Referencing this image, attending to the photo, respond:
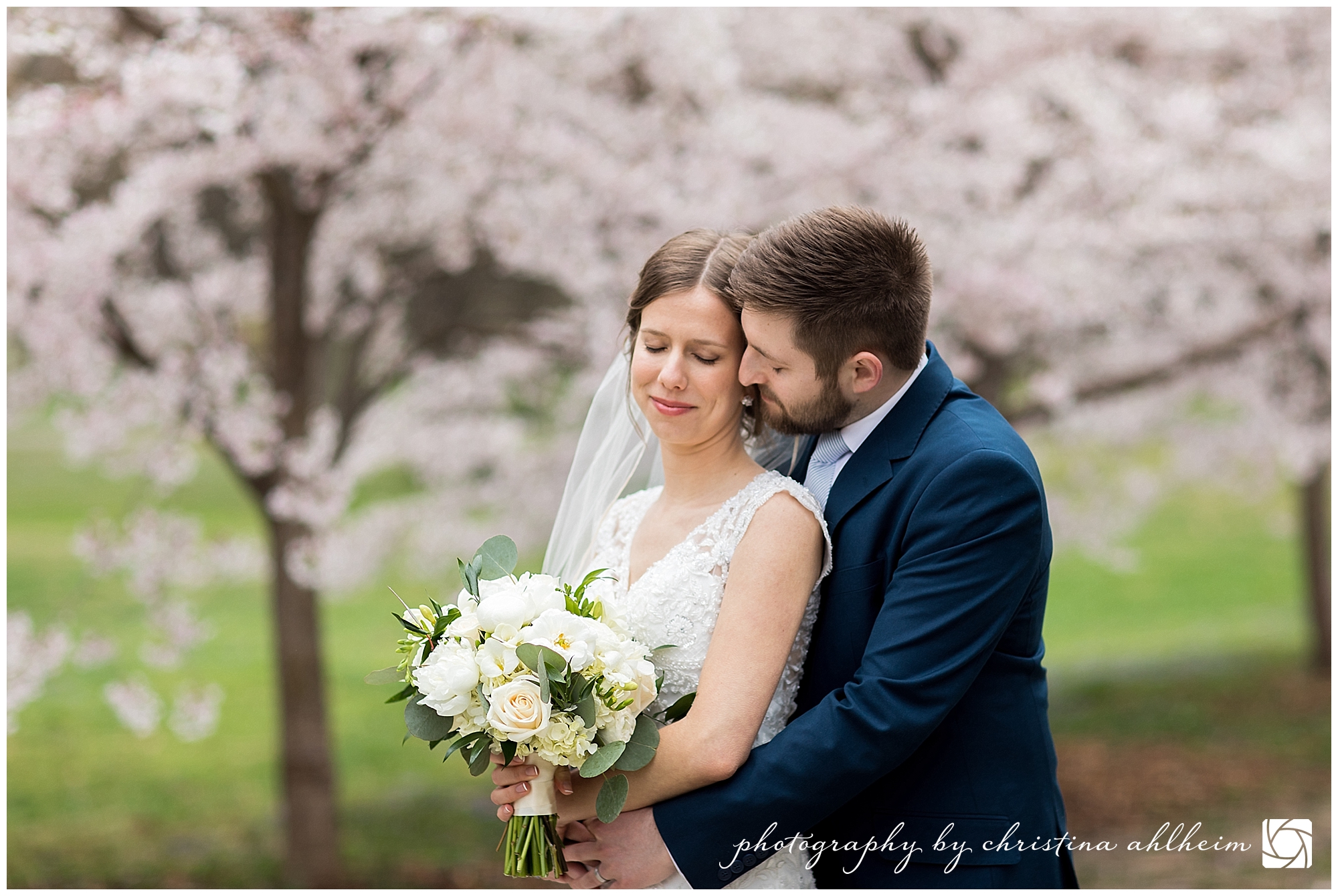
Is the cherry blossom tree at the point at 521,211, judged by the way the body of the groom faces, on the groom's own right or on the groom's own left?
on the groom's own right

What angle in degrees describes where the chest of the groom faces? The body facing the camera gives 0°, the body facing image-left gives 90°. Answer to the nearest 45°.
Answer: approximately 45°

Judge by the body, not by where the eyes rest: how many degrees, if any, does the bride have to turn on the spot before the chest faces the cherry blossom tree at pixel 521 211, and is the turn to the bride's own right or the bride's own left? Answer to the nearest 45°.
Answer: approximately 135° to the bride's own right

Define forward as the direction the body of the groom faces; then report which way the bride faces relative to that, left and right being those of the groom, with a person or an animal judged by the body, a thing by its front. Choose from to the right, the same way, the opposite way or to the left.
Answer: the same way

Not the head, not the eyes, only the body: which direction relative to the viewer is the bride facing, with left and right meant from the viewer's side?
facing the viewer and to the left of the viewer

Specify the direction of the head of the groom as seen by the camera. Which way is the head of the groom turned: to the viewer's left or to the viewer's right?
to the viewer's left
